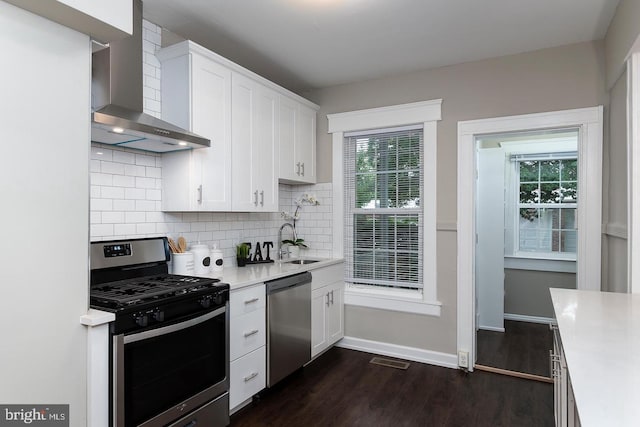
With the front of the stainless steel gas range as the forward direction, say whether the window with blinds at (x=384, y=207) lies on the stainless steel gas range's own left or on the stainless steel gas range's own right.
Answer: on the stainless steel gas range's own left

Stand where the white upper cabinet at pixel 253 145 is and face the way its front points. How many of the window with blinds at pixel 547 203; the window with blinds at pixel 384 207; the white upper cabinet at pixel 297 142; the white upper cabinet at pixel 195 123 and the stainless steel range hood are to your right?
2

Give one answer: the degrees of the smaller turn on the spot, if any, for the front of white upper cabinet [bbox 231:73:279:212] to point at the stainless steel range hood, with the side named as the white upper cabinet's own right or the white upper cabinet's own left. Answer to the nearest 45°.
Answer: approximately 90° to the white upper cabinet's own right

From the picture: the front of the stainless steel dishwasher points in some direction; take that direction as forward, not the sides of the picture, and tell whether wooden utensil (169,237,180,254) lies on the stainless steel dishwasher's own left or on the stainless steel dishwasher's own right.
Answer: on the stainless steel dishwasher's own right

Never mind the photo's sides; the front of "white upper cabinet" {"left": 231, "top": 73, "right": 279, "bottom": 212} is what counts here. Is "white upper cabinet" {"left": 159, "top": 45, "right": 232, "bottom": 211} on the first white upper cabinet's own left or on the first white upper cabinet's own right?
on the first white upper cabinet's own right

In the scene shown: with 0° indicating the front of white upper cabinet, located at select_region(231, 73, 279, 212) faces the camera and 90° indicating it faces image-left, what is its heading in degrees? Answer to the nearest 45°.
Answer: approximately 315°

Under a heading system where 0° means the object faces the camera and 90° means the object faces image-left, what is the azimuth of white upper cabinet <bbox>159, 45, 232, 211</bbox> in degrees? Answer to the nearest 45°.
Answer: approximately 315°

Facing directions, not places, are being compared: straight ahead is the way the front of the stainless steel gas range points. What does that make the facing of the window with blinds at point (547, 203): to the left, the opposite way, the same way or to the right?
to the right

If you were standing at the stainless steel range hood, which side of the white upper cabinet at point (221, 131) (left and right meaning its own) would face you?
right

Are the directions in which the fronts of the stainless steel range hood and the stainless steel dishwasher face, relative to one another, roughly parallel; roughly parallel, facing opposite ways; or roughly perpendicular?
roughly parallel

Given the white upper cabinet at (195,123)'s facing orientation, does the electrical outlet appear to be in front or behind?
in front

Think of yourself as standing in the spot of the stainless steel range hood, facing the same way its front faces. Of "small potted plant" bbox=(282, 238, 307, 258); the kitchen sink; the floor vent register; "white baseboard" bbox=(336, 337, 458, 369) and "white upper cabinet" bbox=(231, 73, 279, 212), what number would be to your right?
0

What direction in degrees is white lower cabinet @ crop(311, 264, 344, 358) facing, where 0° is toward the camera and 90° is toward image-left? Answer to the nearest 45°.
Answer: approximately 315°

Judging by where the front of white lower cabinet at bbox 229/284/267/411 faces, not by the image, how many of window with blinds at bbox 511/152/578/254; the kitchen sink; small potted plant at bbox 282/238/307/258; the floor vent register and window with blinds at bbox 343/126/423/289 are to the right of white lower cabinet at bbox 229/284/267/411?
0

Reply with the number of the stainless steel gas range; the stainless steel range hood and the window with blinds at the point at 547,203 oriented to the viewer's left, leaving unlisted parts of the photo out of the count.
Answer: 0

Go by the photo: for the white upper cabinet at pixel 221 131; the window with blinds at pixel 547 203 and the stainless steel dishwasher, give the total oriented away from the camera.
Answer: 0

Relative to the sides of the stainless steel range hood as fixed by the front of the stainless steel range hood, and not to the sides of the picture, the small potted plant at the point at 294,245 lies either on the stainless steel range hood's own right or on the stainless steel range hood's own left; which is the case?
on the stainless steel range hood's own left

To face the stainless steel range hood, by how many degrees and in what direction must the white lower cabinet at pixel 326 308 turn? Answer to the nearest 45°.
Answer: approximately 90° to its right

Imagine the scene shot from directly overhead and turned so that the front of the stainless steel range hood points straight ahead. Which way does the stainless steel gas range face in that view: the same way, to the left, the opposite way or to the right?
the same way

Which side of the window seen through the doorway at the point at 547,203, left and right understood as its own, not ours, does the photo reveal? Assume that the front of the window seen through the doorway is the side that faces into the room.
front
